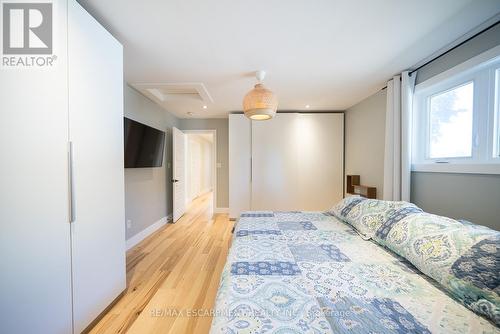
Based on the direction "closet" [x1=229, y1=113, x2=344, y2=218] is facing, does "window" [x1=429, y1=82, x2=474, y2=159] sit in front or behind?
in front

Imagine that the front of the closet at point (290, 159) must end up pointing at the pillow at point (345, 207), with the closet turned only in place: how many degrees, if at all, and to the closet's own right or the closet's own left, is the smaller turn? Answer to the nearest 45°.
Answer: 0° — it already faces it

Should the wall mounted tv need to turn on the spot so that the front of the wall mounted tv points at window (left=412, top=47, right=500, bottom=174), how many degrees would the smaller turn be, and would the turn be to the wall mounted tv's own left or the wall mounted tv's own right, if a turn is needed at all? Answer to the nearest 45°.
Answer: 0° — it already faces it

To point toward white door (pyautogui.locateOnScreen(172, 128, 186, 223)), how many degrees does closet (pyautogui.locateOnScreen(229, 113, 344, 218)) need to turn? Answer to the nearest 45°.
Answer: approximately 90° to its right

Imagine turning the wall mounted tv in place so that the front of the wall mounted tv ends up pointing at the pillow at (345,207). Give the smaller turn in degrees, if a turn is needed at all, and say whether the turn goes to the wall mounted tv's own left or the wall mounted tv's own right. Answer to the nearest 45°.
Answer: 0° — it already faces it

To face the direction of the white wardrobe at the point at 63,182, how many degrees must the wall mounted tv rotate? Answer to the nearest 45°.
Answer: approximately 45° to its right

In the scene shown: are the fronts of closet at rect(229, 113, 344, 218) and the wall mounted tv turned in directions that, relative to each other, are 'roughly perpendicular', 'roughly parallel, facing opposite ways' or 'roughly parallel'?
roughly perpendicular

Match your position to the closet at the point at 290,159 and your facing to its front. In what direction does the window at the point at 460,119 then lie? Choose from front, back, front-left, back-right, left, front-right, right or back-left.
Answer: front-left

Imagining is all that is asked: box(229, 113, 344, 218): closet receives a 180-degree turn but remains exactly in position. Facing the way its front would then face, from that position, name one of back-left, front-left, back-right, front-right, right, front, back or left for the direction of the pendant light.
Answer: back

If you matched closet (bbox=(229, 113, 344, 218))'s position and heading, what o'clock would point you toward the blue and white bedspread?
The blue and white bedspread is roughly at 12 o'clock from the closet.

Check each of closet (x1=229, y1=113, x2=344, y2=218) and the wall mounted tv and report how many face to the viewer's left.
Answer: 0

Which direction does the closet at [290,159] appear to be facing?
toward the camera

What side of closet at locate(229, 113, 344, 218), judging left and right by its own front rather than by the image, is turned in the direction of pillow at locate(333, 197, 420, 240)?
front

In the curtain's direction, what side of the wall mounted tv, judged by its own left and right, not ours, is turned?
front

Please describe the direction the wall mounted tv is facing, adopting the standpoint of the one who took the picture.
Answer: facing the viewer and to the right of the viewer

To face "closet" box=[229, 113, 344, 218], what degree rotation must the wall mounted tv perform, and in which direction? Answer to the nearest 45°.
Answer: approximately 45° to its left

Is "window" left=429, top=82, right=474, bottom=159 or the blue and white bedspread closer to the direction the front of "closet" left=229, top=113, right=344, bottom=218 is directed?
the blue and white bedspread

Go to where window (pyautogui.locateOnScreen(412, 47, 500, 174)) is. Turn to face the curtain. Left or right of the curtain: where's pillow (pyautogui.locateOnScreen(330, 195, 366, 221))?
left
